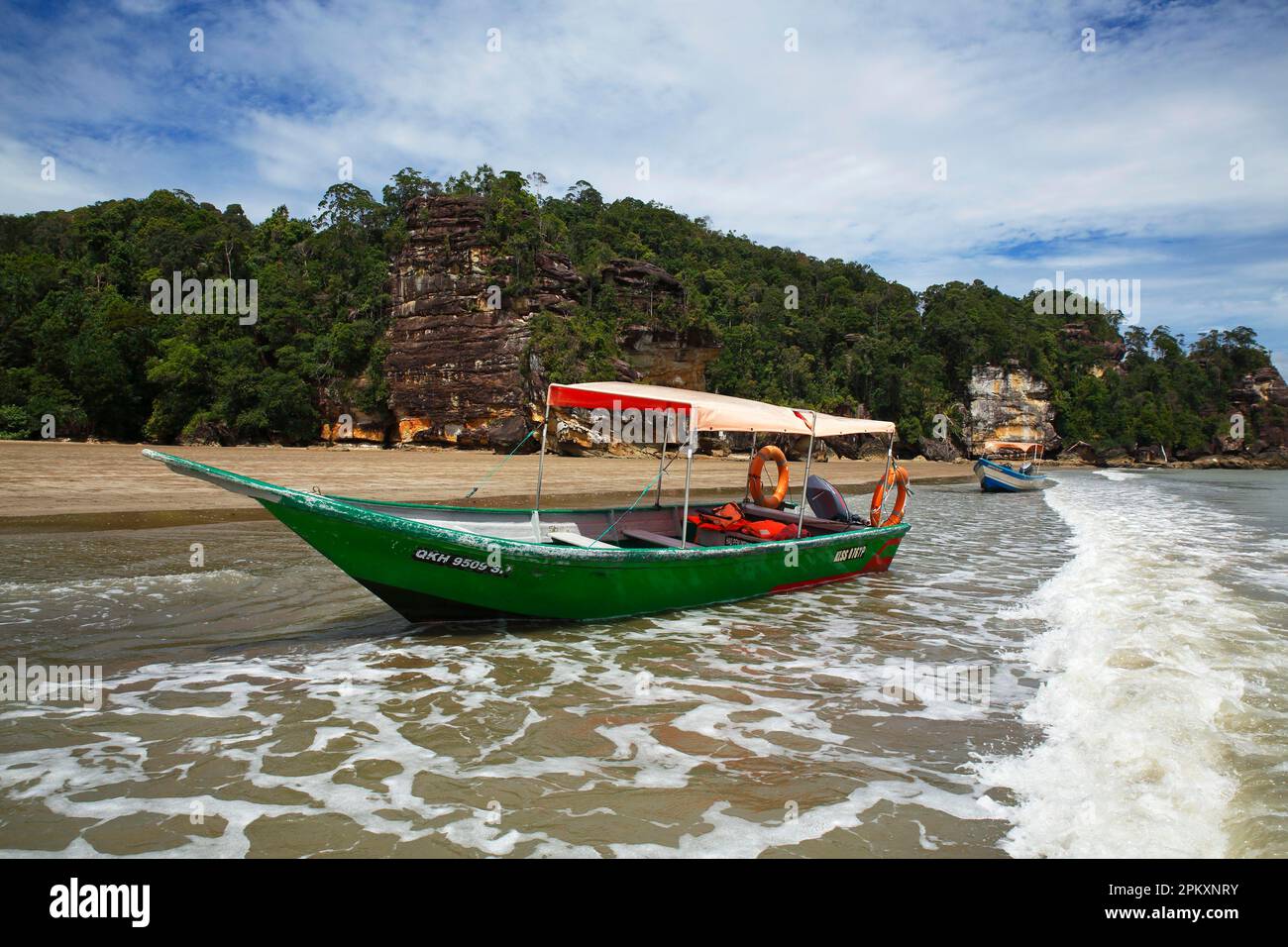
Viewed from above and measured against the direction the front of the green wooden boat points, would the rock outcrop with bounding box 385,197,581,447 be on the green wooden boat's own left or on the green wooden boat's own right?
on the green wooden boat's own right

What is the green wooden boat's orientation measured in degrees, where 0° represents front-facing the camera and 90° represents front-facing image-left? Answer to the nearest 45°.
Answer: approximately 45°

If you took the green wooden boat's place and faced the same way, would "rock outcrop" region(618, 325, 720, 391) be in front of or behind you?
behind
